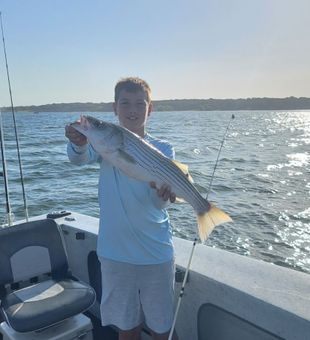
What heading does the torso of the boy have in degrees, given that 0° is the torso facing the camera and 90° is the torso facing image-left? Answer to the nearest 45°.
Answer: approximately 0°

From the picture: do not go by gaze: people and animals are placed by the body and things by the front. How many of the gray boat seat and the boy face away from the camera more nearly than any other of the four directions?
0

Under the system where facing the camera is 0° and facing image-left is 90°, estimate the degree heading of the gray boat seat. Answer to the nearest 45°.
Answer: approximately 315°
